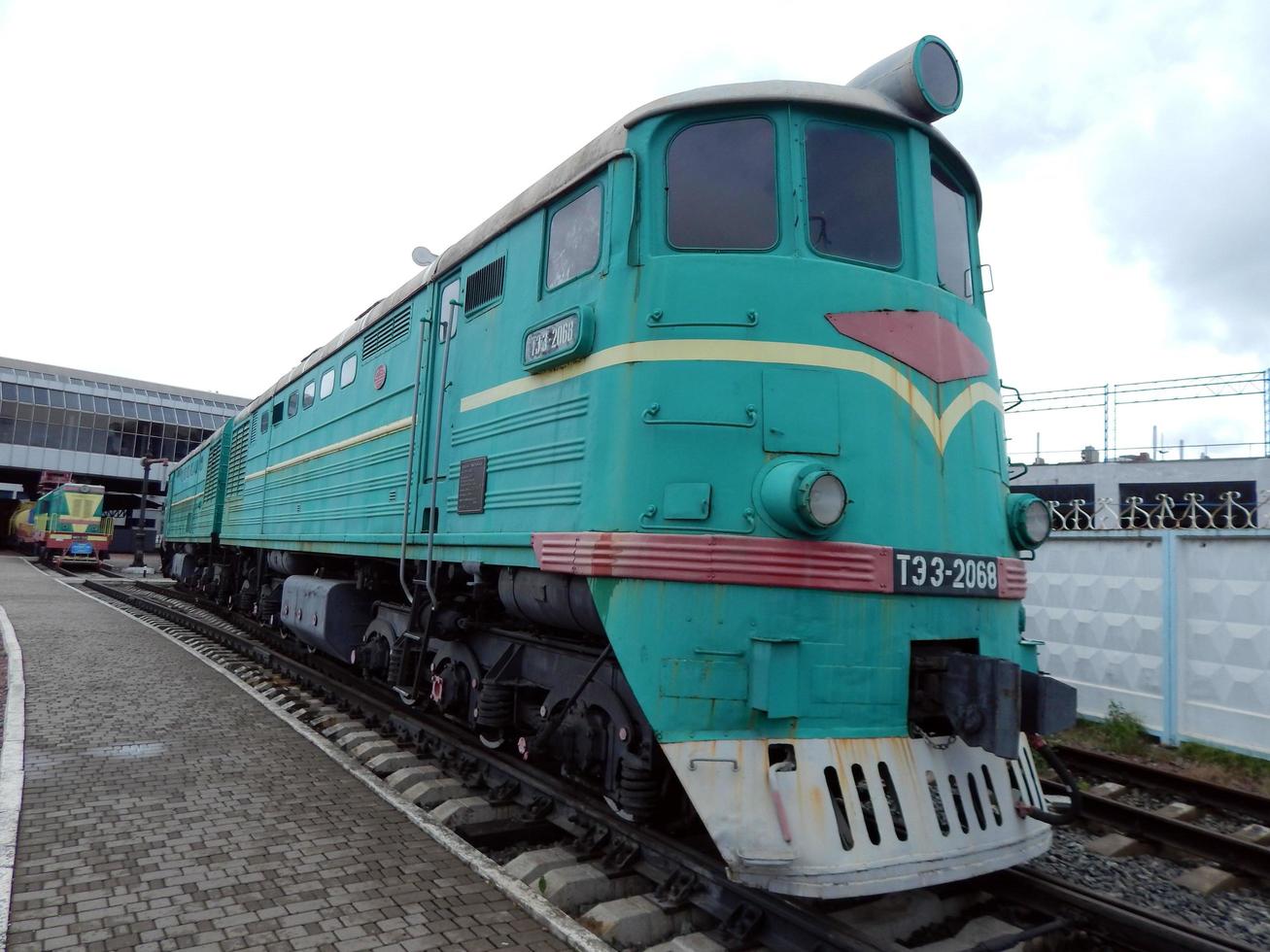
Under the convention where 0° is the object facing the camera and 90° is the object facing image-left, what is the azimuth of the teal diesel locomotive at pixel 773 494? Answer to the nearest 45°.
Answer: approximately 315°

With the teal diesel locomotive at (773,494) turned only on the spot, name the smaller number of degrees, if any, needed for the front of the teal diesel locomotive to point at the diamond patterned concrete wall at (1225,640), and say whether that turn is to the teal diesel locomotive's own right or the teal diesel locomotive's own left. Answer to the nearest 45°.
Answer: approximately 90° to the teal diesel locomotive's own left

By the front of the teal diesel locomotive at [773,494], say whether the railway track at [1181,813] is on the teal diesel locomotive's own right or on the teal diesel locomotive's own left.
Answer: on the teal diesel locomotive's own left

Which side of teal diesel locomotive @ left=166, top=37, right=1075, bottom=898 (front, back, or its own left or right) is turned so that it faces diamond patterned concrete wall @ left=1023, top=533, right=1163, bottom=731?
left
